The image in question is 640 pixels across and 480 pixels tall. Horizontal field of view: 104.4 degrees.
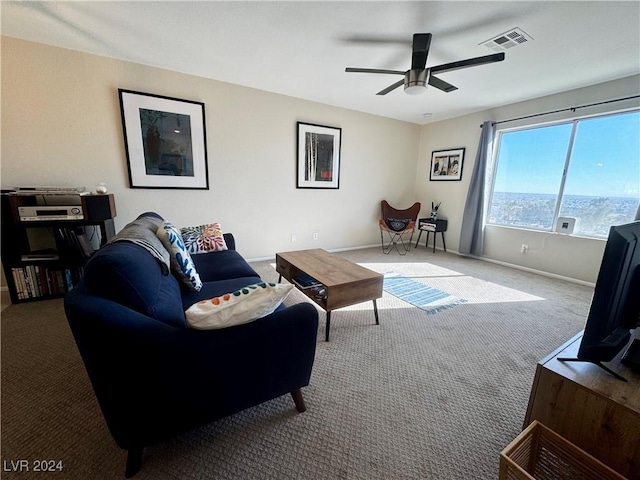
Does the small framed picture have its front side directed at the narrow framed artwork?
yes

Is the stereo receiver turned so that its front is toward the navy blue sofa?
yes

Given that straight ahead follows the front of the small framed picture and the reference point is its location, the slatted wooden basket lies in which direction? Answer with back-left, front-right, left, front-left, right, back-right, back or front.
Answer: front-left

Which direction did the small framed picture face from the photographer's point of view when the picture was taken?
facing the viewer and to the left of the viewer

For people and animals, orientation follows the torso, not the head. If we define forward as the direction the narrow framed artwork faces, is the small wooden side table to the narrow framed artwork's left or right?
on its left

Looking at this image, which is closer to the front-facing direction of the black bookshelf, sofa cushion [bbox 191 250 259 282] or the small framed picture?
the sofa cushion

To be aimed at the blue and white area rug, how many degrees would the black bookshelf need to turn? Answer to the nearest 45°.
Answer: approximately 45° to its left

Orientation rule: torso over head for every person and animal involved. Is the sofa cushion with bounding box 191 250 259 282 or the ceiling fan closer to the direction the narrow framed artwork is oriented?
the ceiling fan

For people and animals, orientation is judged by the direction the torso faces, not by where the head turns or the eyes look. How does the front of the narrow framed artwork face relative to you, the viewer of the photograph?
facing the viewer and to the right of the viewer

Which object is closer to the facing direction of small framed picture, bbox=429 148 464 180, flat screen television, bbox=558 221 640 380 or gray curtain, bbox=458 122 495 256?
the flat screen television

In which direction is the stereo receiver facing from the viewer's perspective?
toward the camera

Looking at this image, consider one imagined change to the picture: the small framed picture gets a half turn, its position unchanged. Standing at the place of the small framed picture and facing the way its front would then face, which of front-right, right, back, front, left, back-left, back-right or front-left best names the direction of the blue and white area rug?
back-right

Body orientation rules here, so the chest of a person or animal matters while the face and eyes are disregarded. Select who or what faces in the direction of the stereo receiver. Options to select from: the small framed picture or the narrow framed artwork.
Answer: the small framed picture

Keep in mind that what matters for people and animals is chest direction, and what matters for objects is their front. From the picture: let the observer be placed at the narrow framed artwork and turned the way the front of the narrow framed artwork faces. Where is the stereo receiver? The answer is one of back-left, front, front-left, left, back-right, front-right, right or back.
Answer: right

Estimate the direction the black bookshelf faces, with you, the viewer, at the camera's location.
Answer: facing the viewer

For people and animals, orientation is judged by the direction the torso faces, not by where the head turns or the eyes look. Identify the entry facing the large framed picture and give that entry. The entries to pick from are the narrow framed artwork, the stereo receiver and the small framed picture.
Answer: the small framed picture

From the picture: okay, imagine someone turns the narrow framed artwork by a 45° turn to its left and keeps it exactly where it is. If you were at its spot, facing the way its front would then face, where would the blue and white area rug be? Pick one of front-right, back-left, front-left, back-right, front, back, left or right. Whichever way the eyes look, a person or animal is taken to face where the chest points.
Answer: front-right

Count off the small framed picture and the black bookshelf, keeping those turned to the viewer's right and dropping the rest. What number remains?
0

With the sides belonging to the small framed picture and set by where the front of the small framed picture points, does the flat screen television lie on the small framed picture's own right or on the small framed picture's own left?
on the small framed picture's own left

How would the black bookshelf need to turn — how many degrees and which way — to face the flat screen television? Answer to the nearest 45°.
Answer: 0° — it already faces it
